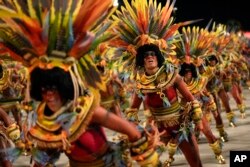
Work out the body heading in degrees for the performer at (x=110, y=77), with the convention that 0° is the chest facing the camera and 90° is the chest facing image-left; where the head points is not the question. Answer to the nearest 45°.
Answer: approximately 45°

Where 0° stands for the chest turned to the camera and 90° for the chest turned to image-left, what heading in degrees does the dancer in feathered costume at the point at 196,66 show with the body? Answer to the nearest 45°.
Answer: approximately 45°

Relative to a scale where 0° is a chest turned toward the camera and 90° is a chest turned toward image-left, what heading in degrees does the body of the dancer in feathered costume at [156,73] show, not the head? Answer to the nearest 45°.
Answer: approximately 0°
